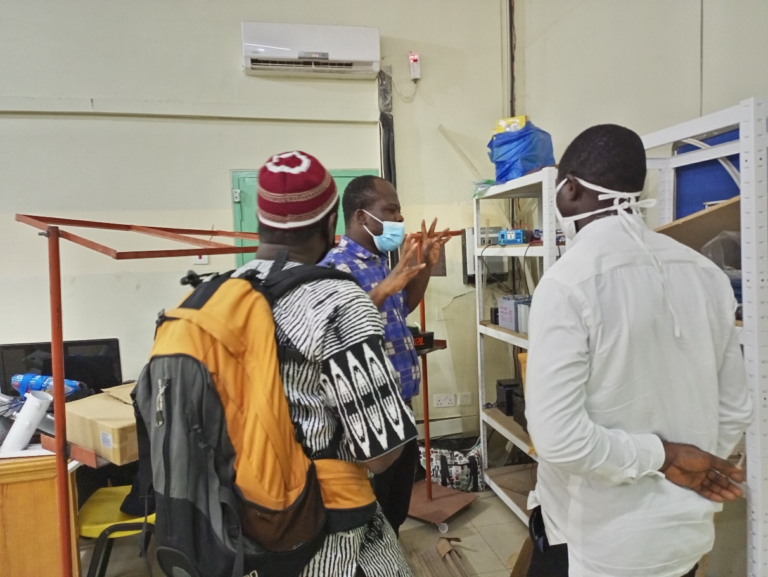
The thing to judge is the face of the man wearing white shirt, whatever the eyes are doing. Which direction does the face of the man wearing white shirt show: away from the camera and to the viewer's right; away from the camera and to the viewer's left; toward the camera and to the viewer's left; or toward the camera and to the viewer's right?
away from the camera and to the viewer's left

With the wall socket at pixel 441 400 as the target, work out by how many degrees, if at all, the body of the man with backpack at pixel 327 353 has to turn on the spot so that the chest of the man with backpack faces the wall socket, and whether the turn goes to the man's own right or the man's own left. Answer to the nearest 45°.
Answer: approximately 45° to the man's own left

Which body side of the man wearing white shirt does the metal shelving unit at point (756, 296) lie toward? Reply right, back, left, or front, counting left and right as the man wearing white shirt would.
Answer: right

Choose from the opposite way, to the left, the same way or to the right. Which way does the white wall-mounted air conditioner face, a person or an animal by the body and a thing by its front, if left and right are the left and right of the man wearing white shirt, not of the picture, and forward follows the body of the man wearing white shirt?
the opposite way

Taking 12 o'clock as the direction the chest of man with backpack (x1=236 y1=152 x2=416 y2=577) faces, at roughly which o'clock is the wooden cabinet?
The wooden cabinet is roughly at 9 o'clock from the man with backpack.

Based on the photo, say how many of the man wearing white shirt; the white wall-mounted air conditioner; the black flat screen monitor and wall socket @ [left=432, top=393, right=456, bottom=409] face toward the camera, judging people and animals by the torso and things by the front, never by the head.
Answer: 3

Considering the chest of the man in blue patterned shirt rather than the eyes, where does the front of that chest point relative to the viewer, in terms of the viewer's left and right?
facing to the right of the viewer

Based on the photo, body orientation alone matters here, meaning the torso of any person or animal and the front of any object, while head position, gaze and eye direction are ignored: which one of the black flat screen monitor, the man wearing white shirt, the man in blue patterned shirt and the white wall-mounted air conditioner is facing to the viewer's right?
the man in blue patterned shirt

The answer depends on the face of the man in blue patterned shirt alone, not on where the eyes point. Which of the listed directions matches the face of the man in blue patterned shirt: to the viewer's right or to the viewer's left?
to the viewer's right
